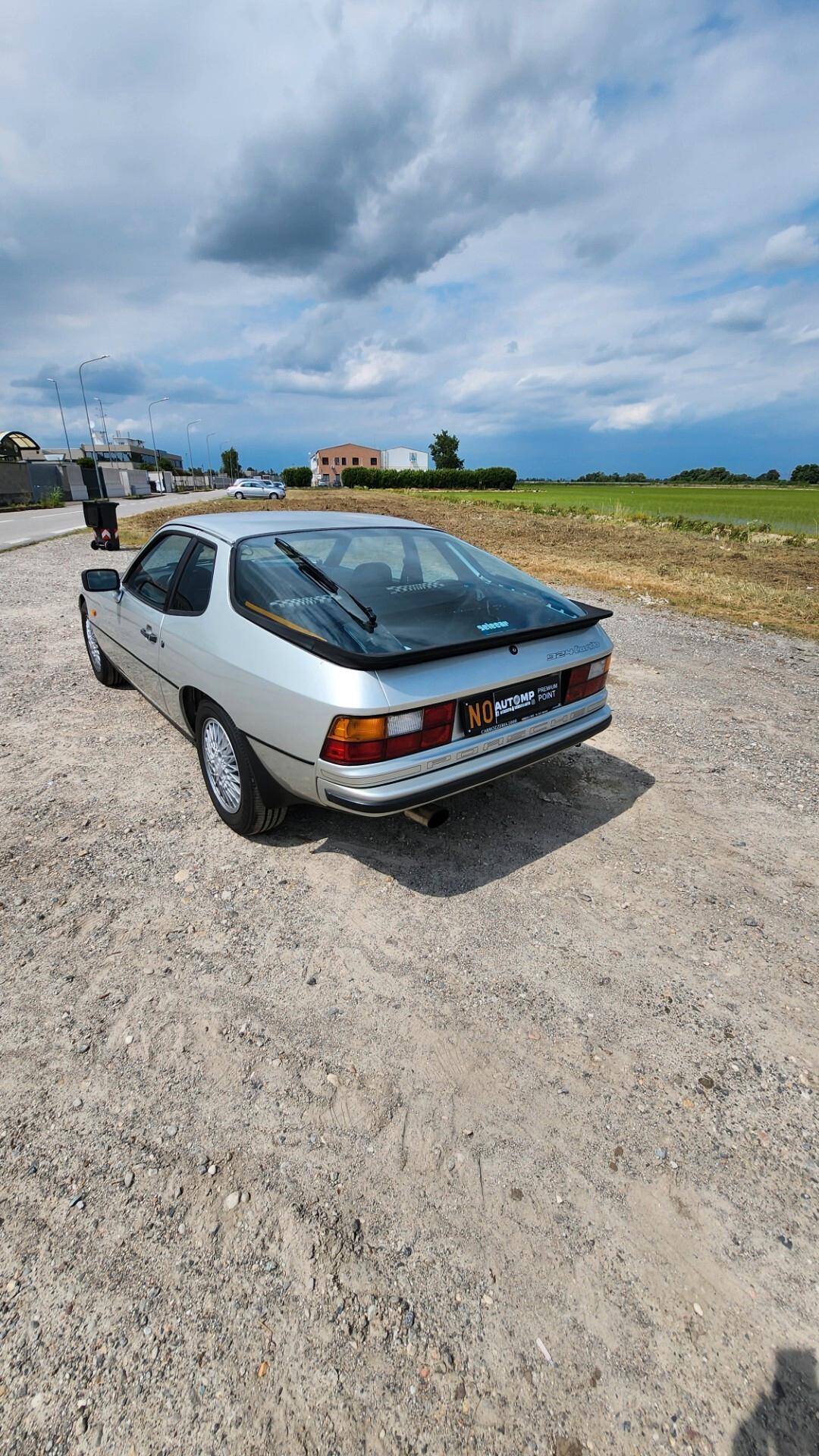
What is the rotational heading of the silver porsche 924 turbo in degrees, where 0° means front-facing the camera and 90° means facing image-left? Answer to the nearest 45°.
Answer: approximately 135°

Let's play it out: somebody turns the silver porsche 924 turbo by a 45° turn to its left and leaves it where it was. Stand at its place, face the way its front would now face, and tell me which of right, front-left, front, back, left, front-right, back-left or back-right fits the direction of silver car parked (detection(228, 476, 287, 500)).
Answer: right
